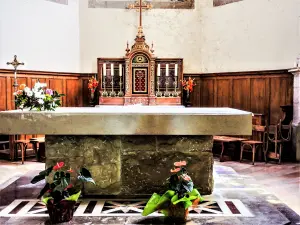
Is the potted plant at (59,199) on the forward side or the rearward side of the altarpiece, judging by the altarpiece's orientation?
on the forward side

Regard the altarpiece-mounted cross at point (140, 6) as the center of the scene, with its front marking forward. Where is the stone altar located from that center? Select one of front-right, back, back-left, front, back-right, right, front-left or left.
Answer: front

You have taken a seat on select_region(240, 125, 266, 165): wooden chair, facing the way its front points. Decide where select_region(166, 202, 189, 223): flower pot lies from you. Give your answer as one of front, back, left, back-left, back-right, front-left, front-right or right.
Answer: front-left

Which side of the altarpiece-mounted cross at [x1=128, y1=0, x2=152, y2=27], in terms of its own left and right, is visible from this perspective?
front

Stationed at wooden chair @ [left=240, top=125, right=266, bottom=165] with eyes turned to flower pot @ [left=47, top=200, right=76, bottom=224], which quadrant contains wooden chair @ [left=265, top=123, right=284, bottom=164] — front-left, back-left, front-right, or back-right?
back-left

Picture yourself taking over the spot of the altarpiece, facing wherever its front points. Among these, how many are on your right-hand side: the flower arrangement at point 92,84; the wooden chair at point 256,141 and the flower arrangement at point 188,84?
1

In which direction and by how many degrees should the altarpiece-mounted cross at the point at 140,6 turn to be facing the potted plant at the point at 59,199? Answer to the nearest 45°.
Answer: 0° — it already faces it

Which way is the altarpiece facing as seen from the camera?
toward the camera

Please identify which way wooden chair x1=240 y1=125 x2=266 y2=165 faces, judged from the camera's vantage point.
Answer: facing the viewer and to the left of the viewer

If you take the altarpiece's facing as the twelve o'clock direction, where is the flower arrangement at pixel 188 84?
The flower arrangement is roughly at 9 o'clock from the altarpiece.

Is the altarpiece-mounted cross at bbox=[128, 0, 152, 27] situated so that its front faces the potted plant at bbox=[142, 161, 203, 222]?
yes

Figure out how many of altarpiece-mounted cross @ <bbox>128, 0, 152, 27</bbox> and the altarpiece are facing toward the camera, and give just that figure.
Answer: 2

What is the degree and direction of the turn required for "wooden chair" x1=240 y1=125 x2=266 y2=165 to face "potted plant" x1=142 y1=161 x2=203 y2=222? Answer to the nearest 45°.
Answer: approximately 45° to its left

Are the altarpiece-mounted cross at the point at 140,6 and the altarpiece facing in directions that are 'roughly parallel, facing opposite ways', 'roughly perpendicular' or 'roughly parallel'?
roughly parallel

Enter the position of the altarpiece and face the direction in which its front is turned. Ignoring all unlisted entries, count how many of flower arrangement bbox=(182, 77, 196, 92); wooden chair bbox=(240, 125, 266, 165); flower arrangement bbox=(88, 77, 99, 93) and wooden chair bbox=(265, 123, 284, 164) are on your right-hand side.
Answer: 1

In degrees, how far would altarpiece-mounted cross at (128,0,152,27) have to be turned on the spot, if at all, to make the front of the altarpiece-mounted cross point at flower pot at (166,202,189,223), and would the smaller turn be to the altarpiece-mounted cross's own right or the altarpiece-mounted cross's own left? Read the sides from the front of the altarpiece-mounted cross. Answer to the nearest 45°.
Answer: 0° — it already faces it
